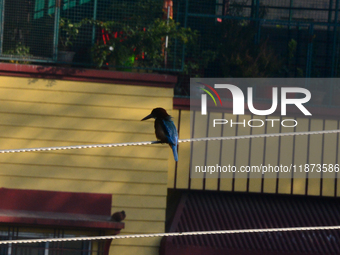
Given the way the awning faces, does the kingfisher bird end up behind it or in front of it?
in front

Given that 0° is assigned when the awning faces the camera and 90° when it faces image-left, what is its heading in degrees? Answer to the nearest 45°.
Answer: approximately 0°

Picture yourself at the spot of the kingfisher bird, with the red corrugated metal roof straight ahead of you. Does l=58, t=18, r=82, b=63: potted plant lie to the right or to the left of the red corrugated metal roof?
left

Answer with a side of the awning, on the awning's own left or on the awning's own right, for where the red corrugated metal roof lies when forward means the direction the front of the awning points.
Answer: on the awning's own left
